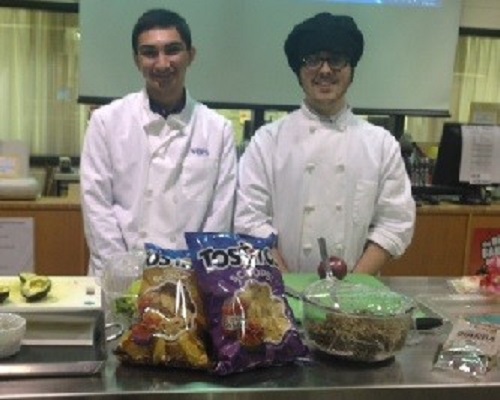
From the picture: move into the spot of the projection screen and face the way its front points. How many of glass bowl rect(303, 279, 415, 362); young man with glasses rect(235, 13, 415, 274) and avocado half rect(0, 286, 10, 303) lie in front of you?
3

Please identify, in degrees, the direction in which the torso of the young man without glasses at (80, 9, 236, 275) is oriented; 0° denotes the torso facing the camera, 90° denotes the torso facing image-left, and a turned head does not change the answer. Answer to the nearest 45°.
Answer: approximately 0°

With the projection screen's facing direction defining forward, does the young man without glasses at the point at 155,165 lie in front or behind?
in front

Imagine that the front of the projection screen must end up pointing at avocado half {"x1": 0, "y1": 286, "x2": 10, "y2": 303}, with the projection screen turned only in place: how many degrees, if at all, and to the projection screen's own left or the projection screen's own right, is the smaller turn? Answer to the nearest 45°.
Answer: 0° — it already faces it

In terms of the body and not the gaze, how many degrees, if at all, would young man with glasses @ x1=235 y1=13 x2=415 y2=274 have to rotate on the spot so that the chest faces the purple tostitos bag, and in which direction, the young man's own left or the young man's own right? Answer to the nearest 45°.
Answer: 0° — they already face it

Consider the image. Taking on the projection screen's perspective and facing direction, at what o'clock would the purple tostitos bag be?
The purple tostitos bag is roughly at 12 o'clock from the projection screen.
